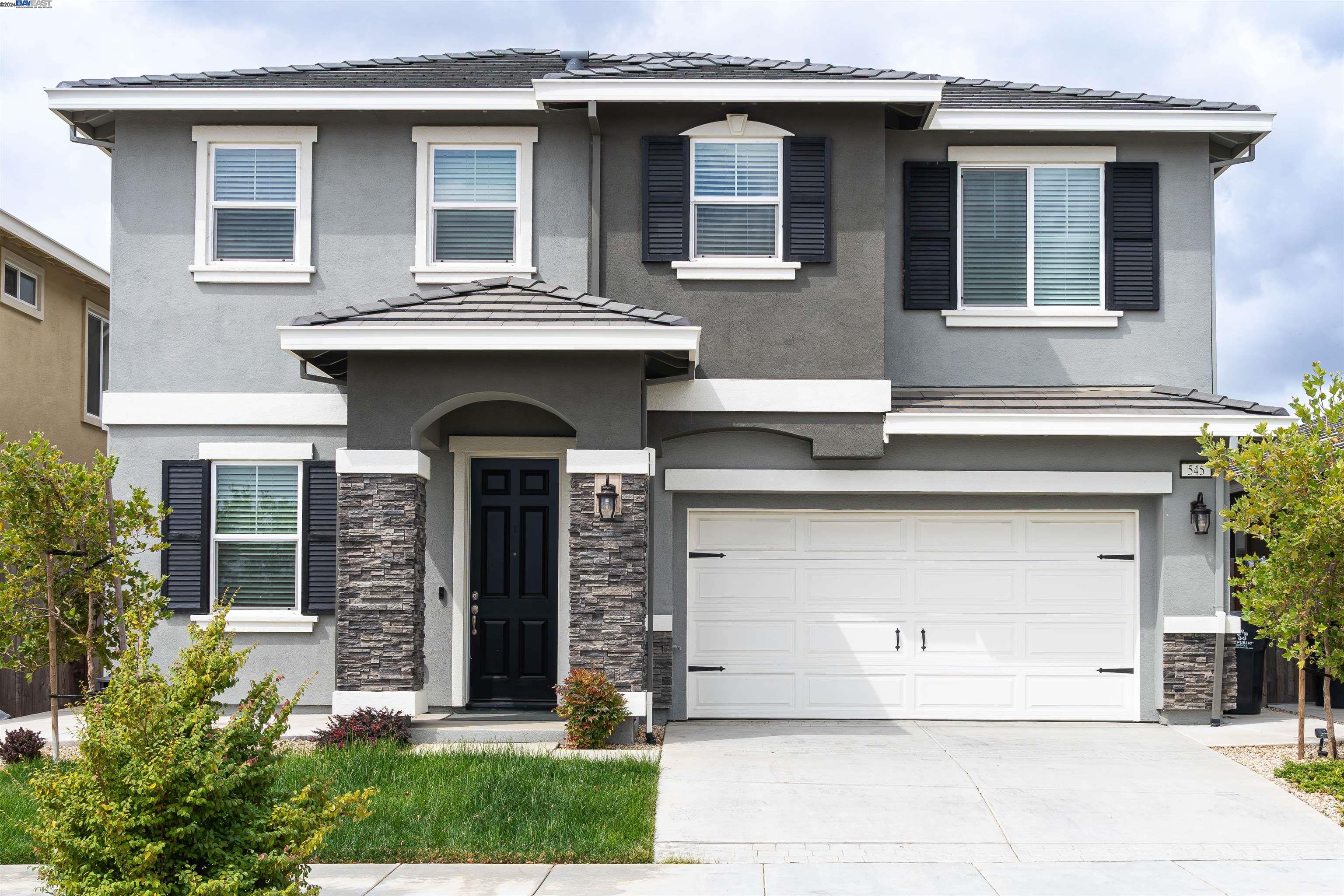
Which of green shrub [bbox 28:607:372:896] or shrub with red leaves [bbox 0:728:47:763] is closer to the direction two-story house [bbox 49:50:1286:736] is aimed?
the green shrub

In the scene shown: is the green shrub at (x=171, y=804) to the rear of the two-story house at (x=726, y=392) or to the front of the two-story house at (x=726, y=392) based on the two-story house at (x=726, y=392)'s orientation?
to the front

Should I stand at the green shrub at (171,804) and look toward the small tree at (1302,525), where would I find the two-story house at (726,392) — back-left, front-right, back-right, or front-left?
front-left

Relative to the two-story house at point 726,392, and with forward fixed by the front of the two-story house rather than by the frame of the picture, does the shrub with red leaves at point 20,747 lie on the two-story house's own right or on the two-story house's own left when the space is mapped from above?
on the two-story house's own right

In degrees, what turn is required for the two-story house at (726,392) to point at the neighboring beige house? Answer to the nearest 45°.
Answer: approximately 135° to its right

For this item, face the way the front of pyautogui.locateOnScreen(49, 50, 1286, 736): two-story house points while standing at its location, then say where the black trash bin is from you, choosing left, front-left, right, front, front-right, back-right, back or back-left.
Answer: left

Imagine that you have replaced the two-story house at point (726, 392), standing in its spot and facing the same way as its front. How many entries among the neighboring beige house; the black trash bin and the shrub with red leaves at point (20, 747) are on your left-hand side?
1

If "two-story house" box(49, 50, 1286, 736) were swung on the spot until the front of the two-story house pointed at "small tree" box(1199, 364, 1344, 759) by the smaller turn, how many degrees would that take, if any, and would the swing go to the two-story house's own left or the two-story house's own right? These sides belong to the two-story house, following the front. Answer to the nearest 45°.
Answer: approximately 45° to the two-story house's own left

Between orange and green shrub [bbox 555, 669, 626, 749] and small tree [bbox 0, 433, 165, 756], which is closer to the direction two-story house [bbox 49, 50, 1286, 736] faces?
the orange and green shrub

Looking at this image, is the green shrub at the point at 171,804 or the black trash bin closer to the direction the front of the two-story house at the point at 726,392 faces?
the green shrub

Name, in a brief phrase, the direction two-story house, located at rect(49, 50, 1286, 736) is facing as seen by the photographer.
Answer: facing the viewer
